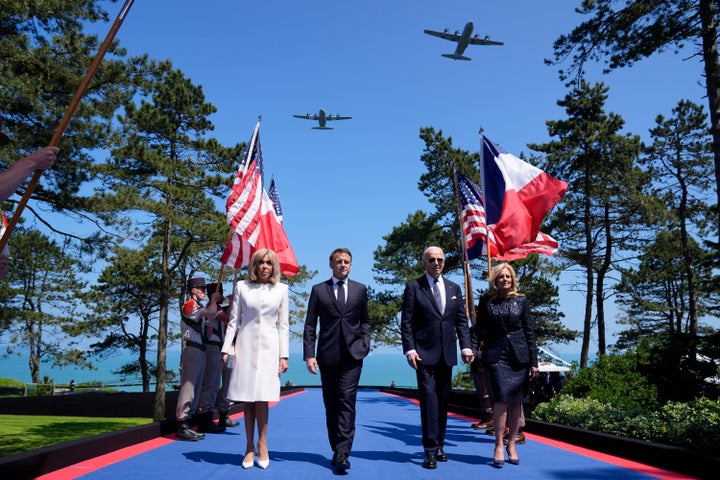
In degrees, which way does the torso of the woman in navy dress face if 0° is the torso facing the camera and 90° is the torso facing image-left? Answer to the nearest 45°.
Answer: approximately 0°

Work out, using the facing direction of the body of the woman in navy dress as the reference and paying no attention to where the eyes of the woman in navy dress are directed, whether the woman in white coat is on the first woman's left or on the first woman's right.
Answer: on the first woman's right

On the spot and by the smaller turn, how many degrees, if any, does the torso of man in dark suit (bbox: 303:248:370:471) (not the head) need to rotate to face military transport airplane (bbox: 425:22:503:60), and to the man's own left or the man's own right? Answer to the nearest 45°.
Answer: approximately 180°

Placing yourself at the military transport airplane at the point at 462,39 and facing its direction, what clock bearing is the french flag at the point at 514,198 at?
The french flag is roughly at 12 o'clock from the military transport airplane.

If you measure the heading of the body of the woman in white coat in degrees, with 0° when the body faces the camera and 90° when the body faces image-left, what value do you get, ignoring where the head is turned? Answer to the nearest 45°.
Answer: approximately 0°

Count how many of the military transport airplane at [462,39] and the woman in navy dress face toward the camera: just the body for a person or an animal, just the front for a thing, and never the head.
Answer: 2
